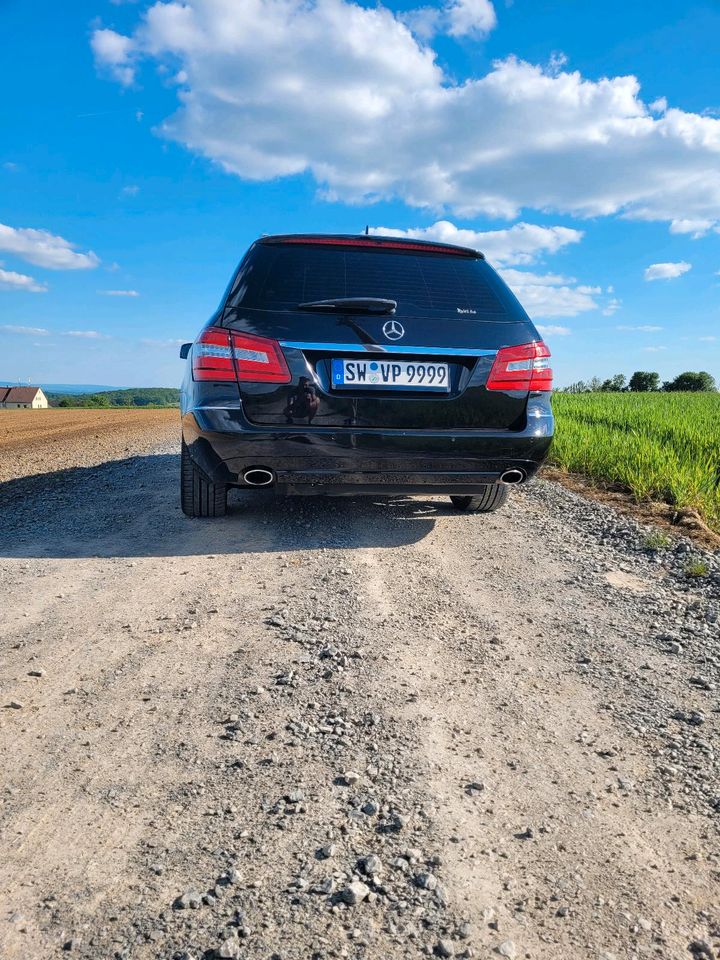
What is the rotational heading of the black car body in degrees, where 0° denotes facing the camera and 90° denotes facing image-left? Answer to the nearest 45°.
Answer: approximately 180°
